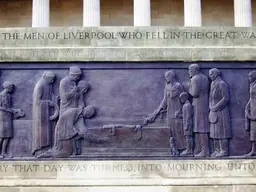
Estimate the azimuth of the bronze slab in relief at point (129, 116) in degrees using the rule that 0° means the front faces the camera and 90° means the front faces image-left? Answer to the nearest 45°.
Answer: approximately 0°
